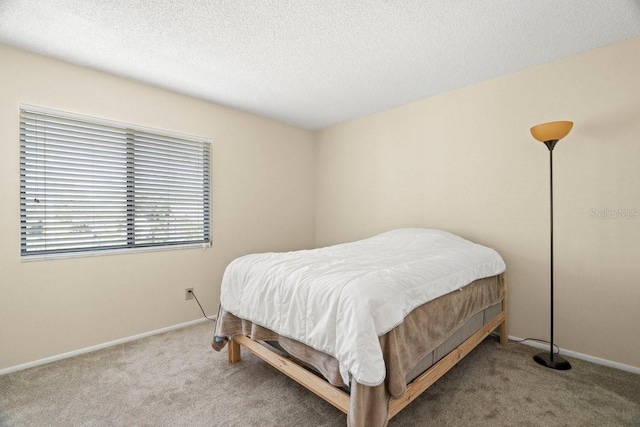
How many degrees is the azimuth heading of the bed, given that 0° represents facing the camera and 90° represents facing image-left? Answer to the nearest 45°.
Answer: approximately 45°

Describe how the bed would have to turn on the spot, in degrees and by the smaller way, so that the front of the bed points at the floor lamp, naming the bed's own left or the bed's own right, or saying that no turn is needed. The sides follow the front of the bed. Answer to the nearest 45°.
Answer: approximately 180°

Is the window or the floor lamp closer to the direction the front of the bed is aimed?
the window

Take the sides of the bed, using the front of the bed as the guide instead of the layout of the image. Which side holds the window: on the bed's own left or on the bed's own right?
on the bed's own right
